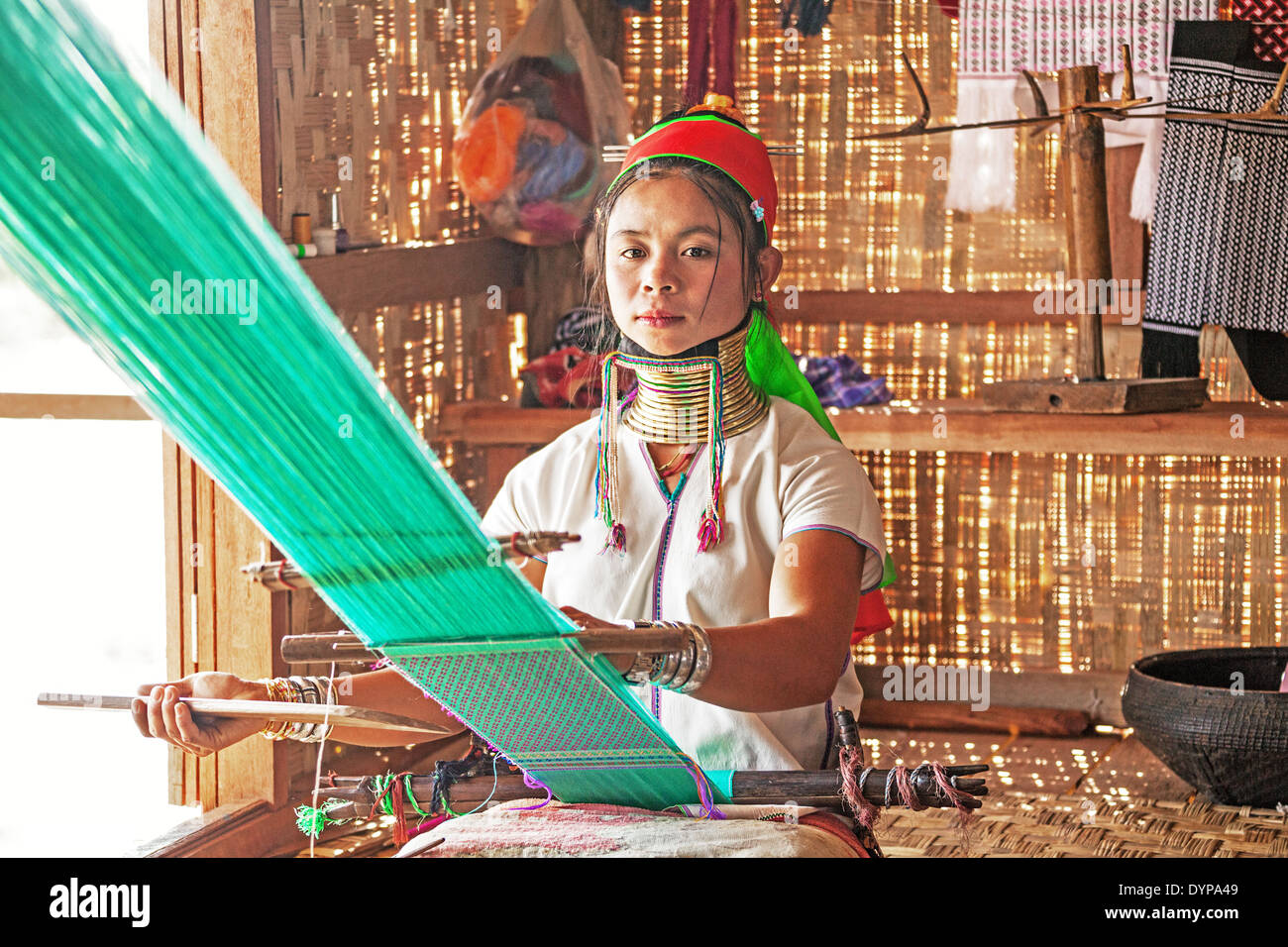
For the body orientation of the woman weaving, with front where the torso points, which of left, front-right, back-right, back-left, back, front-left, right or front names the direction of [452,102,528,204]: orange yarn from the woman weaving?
back-right

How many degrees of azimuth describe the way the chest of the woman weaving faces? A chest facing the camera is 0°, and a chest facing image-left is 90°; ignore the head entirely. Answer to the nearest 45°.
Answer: approximately 45°

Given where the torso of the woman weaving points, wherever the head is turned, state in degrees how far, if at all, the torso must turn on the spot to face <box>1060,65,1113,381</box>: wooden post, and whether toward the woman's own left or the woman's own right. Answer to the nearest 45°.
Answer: approximately 180°

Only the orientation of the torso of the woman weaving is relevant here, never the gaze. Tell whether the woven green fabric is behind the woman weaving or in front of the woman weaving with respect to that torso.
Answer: in front

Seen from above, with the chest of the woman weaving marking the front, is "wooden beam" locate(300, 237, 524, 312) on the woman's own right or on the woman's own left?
on the woman's own right

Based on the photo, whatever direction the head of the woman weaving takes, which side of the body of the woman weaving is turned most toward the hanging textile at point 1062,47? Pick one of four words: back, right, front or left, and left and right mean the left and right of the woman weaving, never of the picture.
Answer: back

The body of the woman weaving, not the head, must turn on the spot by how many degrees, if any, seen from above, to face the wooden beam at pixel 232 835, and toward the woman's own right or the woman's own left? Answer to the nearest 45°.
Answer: approximately 90° to the woman's own right

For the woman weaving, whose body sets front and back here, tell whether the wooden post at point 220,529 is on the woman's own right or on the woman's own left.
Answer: on the woman's own right

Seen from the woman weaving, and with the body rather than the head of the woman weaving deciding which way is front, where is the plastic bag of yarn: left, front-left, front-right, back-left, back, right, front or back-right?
back-right

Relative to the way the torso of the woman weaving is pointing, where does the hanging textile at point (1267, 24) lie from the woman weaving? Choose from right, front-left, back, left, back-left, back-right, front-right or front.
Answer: back
